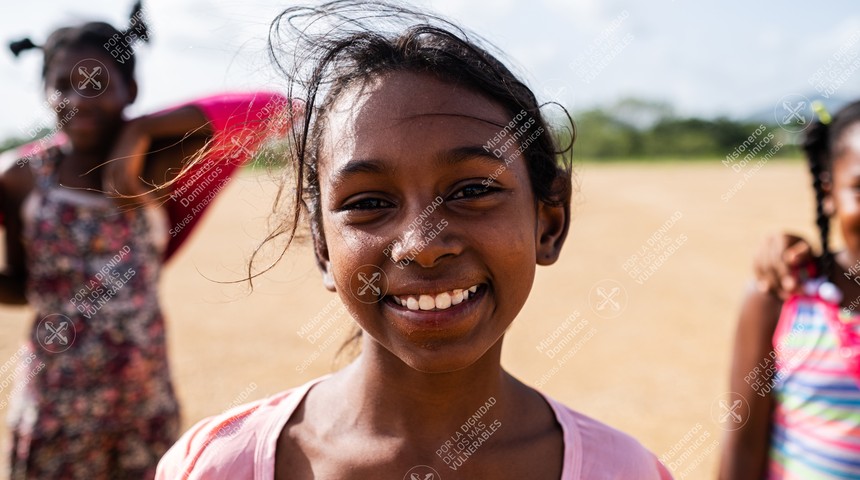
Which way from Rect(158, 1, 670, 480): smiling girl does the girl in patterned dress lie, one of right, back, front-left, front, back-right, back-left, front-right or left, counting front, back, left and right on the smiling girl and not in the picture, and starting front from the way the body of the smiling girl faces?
back-right

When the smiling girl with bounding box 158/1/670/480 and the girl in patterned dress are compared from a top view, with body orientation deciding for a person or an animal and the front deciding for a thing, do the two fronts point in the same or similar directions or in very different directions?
same or similar directions

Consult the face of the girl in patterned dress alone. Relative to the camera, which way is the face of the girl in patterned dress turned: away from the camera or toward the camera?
toward the camera

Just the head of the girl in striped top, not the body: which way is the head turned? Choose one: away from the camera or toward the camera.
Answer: toward the camera

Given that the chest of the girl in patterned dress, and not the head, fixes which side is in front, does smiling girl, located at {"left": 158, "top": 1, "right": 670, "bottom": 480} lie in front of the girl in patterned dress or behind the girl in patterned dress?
in front

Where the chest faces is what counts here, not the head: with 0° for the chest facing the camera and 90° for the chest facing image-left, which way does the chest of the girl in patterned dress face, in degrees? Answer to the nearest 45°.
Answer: approximately 0°

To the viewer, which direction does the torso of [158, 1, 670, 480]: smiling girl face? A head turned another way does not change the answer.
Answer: toward the camera

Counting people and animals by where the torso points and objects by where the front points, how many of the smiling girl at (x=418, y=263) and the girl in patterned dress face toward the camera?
2
